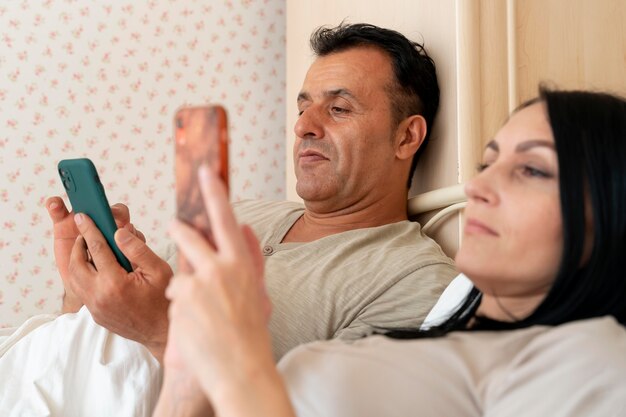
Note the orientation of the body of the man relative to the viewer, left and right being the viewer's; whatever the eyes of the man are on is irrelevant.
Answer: facing the viewer and to the left of the viewer

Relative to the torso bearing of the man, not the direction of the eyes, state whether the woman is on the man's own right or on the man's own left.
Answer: on the man's own left

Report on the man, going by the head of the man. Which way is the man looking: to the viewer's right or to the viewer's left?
to the viewer's left
